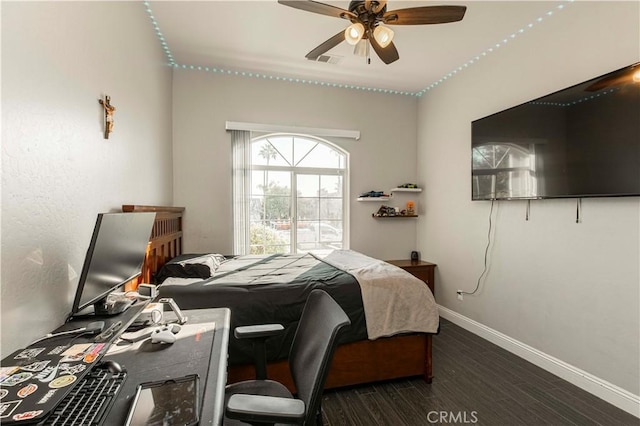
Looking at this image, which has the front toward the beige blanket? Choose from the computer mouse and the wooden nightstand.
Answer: the wooden nightstand

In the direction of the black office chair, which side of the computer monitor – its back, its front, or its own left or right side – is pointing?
front

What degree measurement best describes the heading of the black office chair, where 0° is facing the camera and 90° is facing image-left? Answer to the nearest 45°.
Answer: approximately 90°

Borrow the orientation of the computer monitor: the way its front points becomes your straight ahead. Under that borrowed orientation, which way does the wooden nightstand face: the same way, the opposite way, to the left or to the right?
to the right

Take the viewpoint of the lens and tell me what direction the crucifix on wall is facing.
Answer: facing the viewer and to the right of the viewer

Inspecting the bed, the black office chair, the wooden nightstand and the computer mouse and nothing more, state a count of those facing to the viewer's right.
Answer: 1

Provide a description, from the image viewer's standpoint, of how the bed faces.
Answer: facing to the right of the viewer

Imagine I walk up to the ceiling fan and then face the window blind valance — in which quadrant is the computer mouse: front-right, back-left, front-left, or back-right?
back-left

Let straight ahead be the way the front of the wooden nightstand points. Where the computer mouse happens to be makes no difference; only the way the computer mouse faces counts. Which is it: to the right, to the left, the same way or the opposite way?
to the right

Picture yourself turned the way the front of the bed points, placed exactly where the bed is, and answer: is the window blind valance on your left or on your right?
on your left

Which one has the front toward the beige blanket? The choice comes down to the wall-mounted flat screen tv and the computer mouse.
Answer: the wall-mounted flat screen tv

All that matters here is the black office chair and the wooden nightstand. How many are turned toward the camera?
1

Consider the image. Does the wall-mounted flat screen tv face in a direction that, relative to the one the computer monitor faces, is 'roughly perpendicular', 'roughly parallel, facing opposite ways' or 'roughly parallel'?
roughly parallel, facing opposite ways

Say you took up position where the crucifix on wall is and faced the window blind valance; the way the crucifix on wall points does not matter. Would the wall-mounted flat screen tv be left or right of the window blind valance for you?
right

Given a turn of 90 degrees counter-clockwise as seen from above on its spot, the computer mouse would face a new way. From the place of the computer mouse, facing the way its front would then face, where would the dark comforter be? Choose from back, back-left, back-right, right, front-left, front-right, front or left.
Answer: back

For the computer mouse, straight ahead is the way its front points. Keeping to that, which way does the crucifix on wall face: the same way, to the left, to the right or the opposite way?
the opposite way
